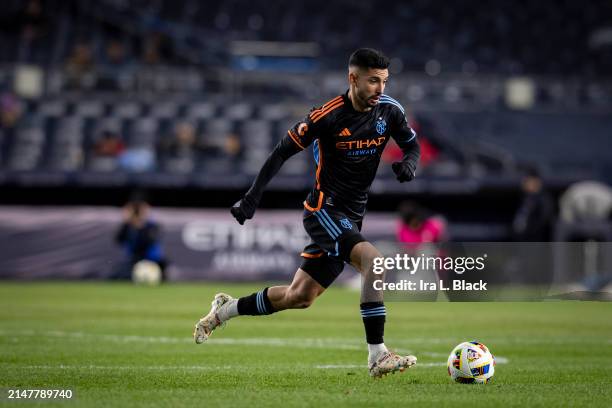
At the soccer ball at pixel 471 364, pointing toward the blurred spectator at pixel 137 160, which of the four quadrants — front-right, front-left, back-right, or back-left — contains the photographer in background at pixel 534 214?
front-right

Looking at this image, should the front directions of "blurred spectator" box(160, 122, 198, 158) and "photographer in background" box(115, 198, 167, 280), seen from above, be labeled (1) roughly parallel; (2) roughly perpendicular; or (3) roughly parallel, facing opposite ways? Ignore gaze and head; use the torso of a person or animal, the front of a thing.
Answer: roughly parallel

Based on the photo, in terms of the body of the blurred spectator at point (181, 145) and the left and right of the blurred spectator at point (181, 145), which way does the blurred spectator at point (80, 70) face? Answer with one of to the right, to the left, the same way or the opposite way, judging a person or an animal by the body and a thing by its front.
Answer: the same way

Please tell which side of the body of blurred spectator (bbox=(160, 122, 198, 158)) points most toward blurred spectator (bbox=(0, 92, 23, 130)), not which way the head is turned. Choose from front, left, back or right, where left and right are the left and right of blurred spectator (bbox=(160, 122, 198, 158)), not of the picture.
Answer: right

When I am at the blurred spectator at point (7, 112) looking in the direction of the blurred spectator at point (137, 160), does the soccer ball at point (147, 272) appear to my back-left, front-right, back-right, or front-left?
front-right

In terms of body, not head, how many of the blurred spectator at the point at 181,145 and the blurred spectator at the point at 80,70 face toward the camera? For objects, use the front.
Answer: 2

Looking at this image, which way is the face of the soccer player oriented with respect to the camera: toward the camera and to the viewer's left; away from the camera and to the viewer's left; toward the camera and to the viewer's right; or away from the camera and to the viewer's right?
toward the camera and to the viewer's right

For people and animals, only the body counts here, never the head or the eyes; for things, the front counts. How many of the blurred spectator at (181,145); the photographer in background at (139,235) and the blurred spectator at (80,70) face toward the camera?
3

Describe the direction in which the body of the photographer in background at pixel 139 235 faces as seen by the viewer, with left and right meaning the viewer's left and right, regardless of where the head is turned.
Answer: facing the viewer

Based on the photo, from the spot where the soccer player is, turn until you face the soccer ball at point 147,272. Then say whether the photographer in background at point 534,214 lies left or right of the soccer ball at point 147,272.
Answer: right

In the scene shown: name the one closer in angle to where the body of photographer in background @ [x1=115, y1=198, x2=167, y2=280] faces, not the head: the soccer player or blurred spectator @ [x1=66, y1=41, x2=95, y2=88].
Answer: the soccer player

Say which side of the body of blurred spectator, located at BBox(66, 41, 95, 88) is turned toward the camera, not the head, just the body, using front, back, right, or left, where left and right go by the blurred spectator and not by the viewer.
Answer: front

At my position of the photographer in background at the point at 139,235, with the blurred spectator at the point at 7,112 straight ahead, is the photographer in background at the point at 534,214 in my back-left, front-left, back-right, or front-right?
back-right

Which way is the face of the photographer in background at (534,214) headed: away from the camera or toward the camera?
toward the camera

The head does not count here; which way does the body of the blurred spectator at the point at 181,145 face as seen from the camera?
toward the camera

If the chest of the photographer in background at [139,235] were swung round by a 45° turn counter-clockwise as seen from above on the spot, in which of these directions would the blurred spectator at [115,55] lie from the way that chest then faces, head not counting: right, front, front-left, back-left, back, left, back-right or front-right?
back-left

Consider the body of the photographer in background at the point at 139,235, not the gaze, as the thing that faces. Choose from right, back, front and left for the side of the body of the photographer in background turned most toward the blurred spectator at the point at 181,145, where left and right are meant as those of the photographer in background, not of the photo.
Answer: back
